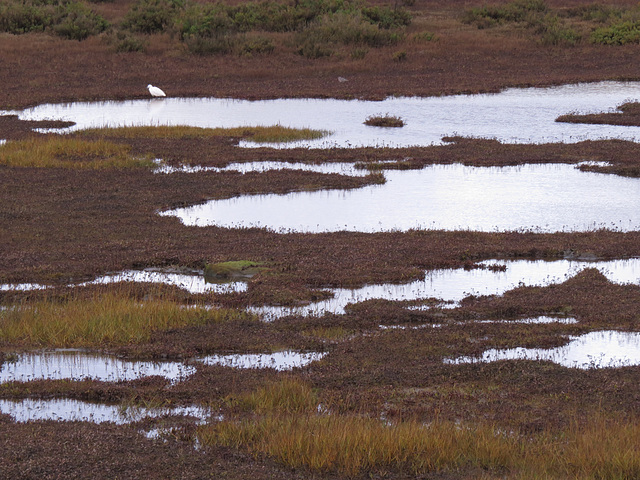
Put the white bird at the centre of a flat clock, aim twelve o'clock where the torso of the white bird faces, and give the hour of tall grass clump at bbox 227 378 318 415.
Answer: The tall grass clump is roughly at 9 o'clock from the white bird.

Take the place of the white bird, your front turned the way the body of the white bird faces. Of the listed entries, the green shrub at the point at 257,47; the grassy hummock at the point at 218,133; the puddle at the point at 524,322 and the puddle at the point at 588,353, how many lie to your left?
3

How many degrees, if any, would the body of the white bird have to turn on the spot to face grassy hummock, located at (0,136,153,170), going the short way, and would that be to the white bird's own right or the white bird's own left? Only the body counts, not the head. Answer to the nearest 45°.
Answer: approximately 90° to the white bird's own left

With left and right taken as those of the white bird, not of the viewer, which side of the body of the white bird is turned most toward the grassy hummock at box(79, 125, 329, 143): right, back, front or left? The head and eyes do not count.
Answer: left

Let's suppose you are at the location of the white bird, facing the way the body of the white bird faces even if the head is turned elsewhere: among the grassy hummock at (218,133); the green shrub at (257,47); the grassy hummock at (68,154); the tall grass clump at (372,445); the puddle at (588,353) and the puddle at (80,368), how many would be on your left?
5

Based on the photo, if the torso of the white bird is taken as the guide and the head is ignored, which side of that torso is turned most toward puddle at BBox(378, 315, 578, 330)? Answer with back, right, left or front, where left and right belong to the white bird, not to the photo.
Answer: left

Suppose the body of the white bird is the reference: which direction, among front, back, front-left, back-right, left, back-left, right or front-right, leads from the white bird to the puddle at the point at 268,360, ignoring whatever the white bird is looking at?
left

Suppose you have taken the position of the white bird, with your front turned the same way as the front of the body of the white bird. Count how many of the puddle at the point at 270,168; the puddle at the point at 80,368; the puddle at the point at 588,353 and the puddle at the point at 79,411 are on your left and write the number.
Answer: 4

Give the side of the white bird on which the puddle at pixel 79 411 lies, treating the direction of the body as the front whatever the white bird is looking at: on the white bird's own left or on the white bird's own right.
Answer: on the white bird's own left

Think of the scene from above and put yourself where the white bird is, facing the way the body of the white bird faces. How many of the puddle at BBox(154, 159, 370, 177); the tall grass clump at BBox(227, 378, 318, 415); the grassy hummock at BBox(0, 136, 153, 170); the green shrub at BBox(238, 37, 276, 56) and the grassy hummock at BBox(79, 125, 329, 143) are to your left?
4
